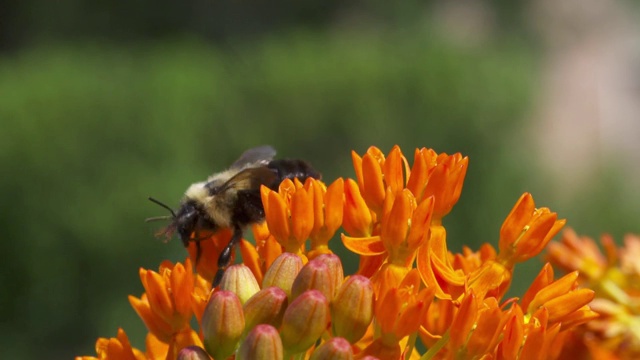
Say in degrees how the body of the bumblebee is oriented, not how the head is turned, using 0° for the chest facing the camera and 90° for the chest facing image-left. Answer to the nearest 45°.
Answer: approximately 90°

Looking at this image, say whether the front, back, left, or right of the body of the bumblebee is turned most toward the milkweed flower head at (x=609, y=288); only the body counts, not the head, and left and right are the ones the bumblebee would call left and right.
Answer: back
